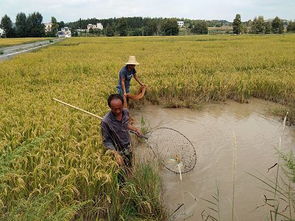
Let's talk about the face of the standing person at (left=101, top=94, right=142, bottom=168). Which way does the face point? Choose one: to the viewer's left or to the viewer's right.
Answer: to the viewer's right

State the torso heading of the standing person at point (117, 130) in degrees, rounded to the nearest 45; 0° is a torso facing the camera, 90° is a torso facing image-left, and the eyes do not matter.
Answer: approximately 315°
